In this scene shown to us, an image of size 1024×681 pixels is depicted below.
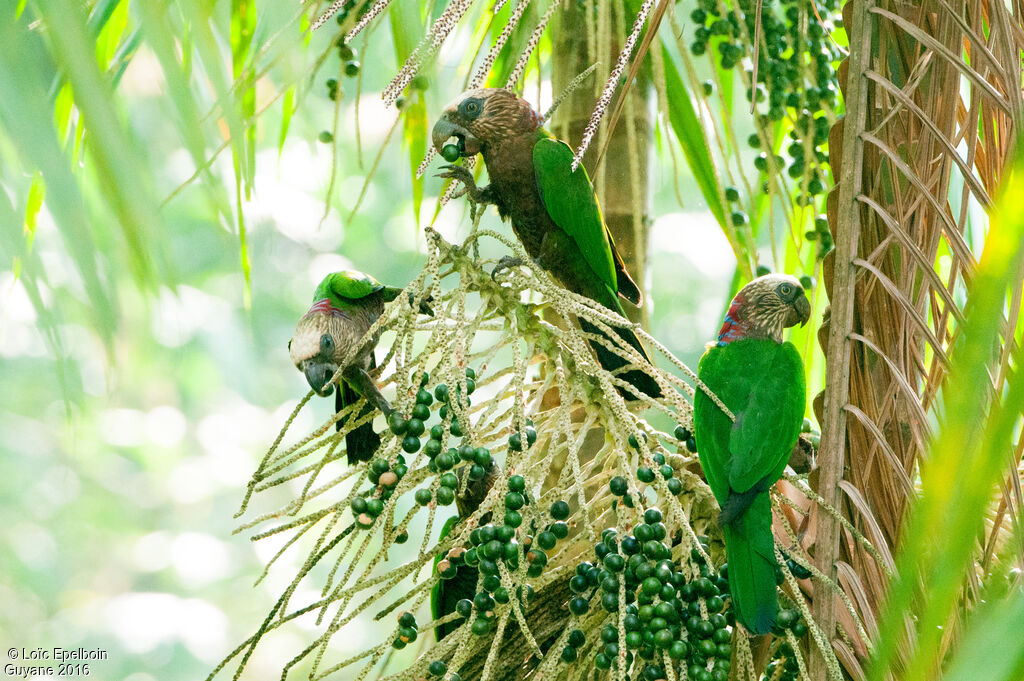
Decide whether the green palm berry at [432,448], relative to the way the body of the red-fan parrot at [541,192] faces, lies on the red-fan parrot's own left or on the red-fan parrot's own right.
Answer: on the red-fan parrot's own left

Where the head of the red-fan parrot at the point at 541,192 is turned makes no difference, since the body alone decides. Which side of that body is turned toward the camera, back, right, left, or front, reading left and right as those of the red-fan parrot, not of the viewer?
left

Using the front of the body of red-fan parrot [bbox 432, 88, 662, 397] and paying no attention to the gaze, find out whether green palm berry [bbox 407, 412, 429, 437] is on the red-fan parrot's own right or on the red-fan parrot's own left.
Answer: on the red-fan parrot's own left
